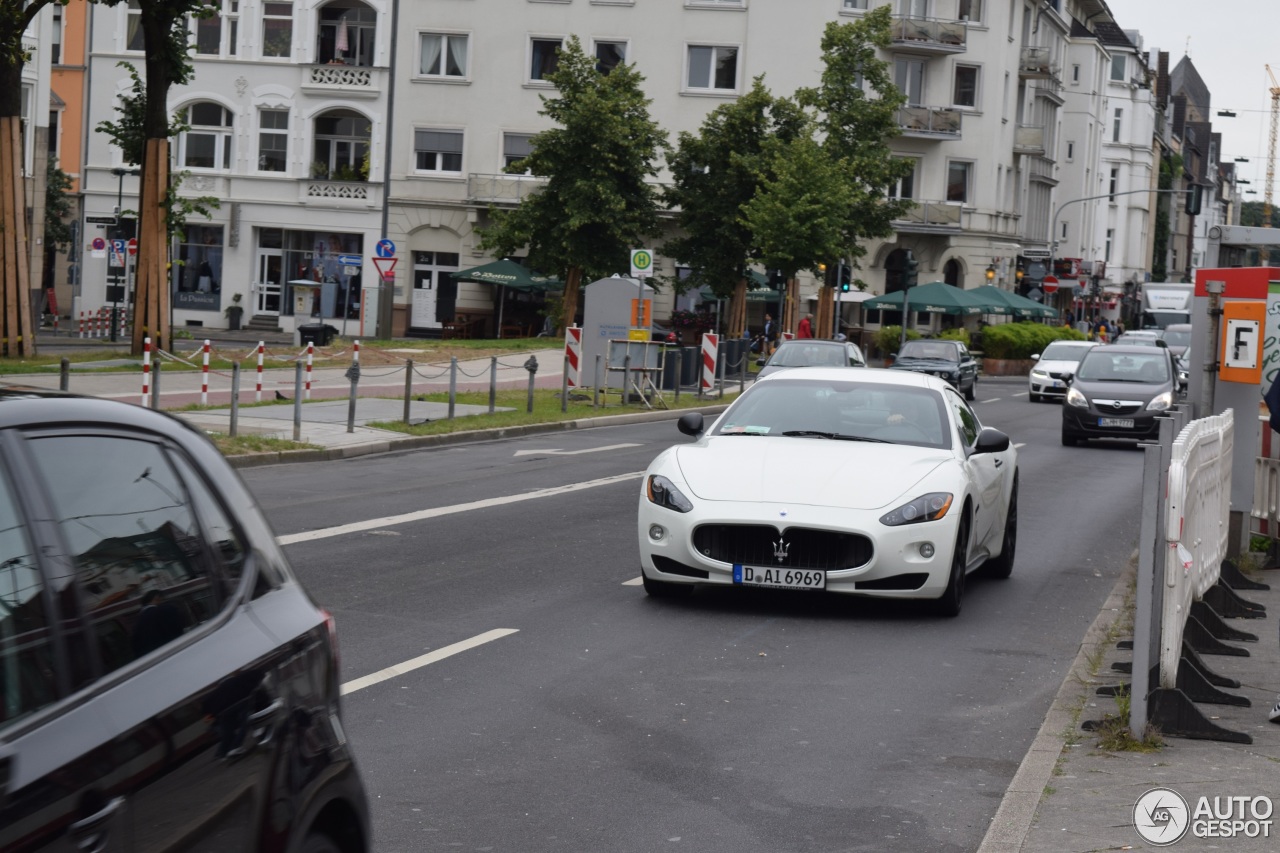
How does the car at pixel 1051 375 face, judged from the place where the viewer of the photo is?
facing the viewer and to the left of the viewer

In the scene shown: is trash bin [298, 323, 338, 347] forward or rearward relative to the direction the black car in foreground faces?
rearward

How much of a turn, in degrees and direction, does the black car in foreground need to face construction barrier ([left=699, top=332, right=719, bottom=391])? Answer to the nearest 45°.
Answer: approximately 135° to its right

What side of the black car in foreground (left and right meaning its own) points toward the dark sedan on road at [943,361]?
back
